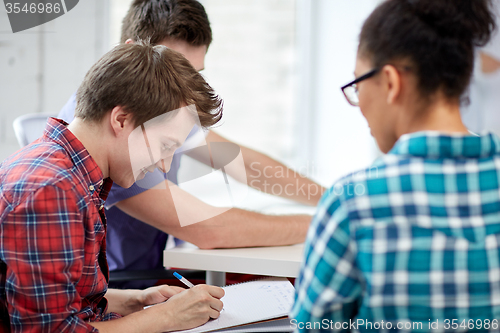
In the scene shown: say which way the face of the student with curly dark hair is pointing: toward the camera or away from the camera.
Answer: away from the camera

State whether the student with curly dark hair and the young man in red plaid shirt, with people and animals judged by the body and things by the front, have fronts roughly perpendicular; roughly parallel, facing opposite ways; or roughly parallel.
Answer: roughly perpendicular

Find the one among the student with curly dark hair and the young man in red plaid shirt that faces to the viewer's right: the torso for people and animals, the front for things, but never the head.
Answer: the young man in red plaid shirt

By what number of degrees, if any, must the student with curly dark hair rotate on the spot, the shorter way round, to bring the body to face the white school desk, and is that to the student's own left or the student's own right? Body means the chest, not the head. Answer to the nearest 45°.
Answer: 0° — they already face it

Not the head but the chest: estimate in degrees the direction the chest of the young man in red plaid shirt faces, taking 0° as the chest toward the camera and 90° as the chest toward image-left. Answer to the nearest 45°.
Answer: approximately 270°

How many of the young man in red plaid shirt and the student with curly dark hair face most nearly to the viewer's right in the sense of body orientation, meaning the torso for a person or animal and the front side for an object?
1

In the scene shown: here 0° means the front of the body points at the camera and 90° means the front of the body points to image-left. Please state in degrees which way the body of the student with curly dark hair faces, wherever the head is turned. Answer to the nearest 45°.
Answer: approximately 135°
